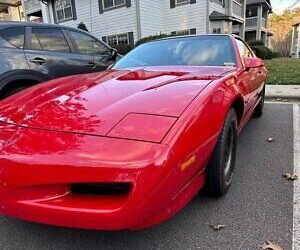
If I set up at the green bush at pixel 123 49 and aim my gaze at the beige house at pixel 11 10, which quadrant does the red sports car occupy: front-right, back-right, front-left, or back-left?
back-left

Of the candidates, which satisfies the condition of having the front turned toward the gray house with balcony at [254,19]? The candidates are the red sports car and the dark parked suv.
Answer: the dark parked suv

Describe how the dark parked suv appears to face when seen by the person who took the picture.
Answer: facing away from the viewer and to the right of the viewer

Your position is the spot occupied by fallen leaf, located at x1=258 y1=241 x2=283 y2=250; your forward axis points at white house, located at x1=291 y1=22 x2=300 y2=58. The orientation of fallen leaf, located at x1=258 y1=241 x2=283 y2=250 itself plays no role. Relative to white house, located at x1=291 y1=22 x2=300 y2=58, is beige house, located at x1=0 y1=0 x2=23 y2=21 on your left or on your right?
left

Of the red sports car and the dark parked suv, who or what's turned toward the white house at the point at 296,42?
the dark parked suv

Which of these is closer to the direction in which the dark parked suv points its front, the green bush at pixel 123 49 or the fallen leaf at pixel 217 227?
the green bush

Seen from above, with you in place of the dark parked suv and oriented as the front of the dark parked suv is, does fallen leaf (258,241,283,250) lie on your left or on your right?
on your right

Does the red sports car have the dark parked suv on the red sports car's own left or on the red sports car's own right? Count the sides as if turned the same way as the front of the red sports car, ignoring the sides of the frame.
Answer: on the red sports car's own right

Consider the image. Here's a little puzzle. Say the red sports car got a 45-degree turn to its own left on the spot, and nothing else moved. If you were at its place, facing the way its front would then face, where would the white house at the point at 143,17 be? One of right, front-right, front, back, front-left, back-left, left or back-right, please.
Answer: back

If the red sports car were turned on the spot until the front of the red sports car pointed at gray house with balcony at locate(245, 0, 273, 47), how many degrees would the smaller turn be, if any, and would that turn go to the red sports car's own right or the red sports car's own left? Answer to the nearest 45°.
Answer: approximately 135° to the red sports car's own right

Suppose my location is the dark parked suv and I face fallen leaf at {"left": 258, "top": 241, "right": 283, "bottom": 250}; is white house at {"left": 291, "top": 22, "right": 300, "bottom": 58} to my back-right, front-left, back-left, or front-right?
back-left

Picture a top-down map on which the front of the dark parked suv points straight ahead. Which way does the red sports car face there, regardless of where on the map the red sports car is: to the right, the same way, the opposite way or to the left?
the opposite way

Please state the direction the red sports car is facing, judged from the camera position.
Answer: facing the viewer and to the left of the viewer

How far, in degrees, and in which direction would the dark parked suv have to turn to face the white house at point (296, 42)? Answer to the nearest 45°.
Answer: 0° — it already faces it
